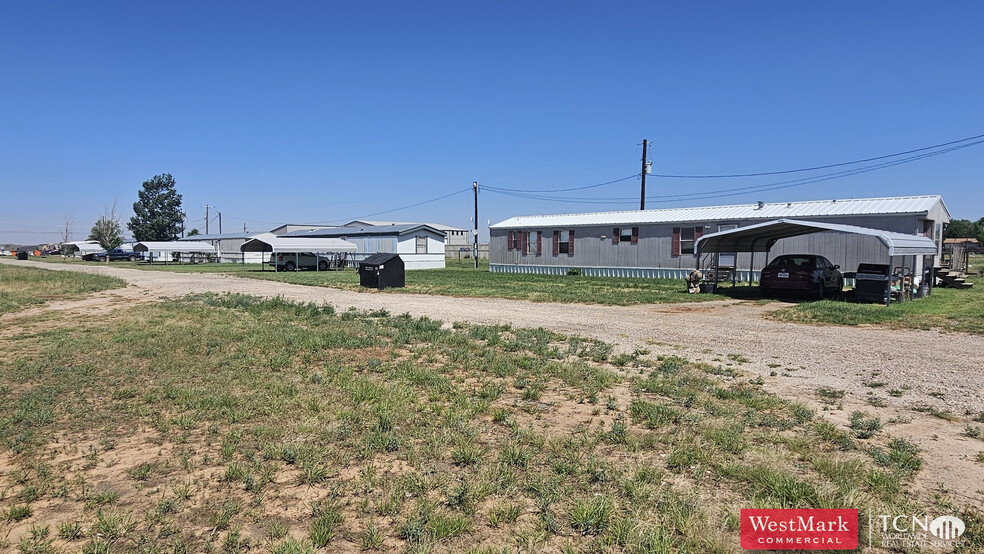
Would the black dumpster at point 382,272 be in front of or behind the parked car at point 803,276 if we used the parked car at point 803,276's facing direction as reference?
behind

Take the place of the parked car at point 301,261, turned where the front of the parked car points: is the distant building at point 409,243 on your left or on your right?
on your right

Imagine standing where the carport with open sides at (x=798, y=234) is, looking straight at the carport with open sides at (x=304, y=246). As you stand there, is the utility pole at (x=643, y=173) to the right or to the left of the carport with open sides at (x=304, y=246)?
right
